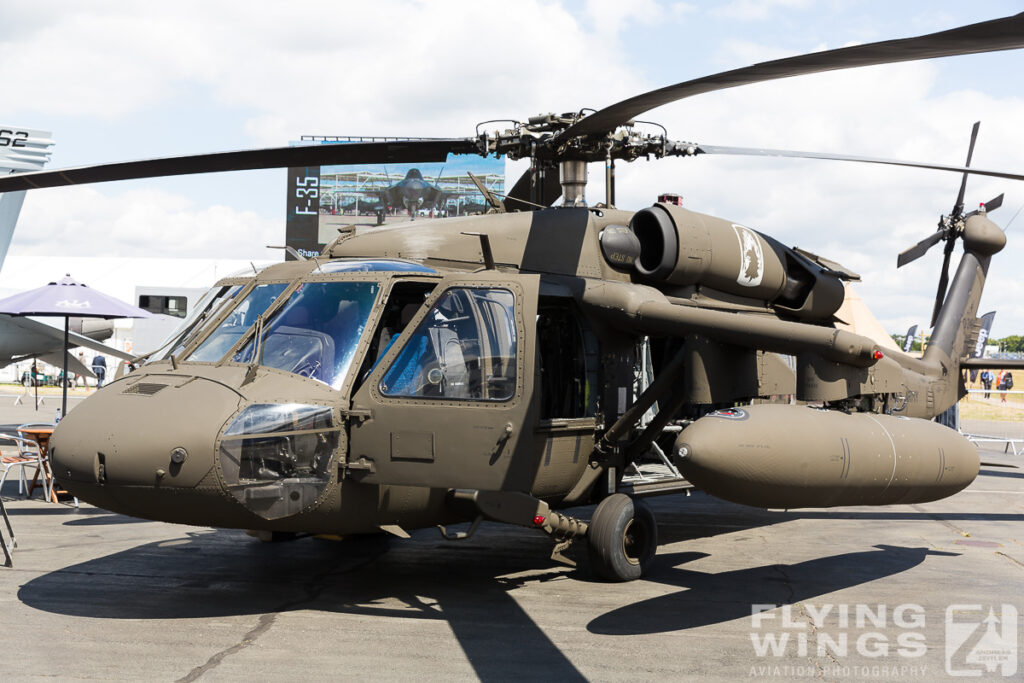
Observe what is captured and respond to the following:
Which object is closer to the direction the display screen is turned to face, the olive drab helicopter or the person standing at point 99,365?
the olive drab helicopter

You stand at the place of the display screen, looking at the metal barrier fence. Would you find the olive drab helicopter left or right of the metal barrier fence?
right

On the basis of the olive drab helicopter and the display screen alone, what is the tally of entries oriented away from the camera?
0

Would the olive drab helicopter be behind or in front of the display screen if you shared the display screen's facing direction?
in front

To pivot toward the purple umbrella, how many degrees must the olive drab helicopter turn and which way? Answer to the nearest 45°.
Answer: approximately 90° to its right

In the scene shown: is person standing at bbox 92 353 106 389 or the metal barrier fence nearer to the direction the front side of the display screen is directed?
the metal barrier fence

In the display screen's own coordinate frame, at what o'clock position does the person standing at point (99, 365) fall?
The person standing is roughly at 3 o'clock from the display screen.

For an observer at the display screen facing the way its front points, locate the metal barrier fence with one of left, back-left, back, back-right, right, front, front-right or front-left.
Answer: front-left

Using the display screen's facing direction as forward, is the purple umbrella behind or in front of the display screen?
in front

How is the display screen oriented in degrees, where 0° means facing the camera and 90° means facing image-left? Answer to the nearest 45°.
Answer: approximately 0°

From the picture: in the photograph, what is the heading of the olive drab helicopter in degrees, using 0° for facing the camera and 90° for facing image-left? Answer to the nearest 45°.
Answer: approximately 45°

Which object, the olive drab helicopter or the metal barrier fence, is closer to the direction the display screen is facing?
the olive drab helicopter

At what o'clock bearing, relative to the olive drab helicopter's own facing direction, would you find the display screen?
The display screen is roughly at 4 o'clock from the olive drab helicopter.

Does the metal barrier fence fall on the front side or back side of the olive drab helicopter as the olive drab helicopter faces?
on the back side
